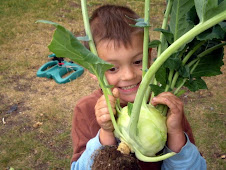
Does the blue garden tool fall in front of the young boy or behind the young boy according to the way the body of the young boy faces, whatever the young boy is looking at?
behind

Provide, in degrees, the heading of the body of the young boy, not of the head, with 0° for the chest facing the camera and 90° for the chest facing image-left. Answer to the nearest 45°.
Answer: approximately 0°
